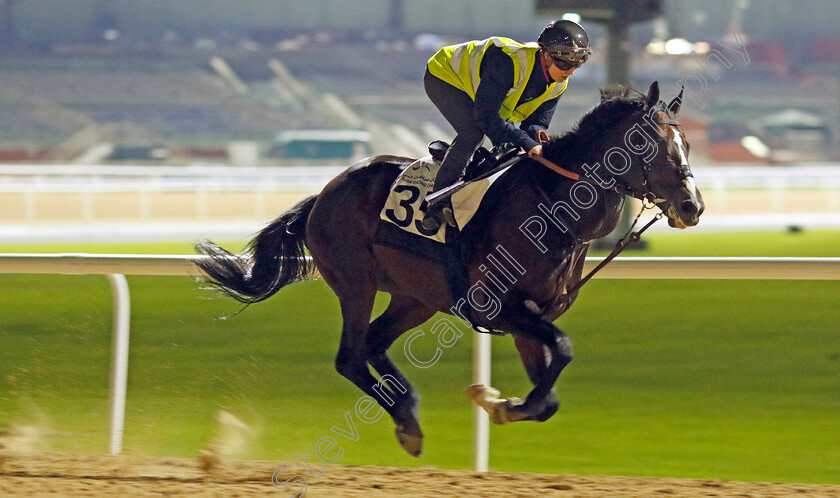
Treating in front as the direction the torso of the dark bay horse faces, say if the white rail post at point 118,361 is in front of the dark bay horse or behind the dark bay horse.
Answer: behind

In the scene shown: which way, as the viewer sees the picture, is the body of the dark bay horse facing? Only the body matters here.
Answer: to the viewer's right
